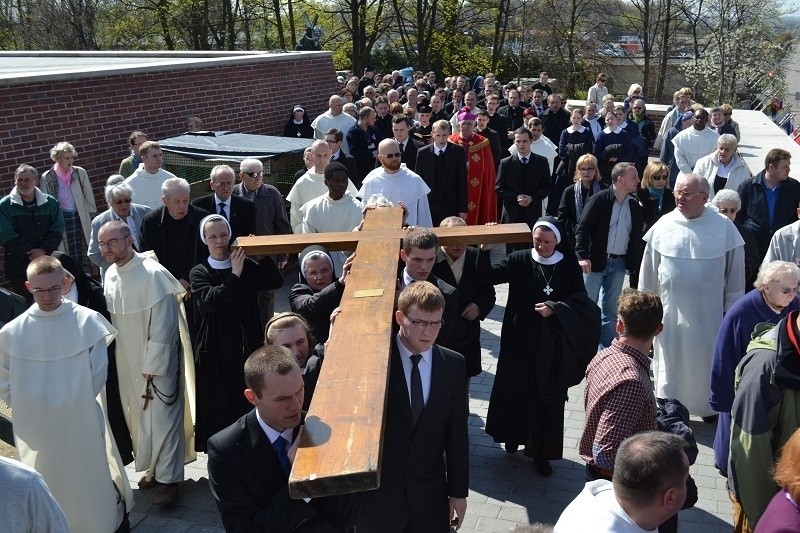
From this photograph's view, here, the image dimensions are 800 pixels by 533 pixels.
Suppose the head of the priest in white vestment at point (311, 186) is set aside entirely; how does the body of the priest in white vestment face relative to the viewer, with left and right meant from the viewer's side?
facing the viewer

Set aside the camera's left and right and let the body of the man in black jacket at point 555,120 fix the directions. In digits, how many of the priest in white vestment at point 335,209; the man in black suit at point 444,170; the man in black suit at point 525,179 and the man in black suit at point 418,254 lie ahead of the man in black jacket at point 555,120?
4

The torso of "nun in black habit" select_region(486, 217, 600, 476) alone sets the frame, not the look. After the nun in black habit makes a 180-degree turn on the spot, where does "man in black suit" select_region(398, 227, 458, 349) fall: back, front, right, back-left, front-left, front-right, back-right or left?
back-left

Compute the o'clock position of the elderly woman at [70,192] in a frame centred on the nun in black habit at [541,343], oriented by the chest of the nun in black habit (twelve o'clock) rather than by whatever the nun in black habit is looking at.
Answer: The elderly woman is roughly at 4 o'clock from the nun in black habit.

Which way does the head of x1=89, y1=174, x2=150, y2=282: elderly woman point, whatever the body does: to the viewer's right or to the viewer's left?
to the viewer's right

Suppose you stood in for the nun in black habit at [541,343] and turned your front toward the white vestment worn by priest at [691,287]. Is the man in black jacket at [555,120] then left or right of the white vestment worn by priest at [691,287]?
left

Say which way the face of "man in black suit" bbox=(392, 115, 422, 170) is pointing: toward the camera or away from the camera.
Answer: toward the camera

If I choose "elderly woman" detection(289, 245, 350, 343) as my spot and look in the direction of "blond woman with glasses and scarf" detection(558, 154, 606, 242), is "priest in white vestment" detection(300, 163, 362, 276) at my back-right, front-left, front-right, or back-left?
front-left

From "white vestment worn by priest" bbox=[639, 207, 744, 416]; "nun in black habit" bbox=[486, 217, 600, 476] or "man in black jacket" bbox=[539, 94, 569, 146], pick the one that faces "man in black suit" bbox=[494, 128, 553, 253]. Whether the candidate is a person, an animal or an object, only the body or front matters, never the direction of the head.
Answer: "man in black jacket" bbox=[539, 94, 569, 146]

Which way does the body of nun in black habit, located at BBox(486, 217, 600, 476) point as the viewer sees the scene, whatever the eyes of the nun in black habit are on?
toward the camera

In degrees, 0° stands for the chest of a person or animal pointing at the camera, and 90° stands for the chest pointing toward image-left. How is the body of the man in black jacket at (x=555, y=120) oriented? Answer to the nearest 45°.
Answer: approximately 0°

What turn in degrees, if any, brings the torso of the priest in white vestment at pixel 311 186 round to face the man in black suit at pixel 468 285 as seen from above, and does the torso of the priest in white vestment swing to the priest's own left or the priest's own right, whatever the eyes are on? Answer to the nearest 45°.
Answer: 0° — they already face them

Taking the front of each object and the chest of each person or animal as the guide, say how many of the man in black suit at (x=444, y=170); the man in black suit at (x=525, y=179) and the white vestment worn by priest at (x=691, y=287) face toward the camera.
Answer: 3

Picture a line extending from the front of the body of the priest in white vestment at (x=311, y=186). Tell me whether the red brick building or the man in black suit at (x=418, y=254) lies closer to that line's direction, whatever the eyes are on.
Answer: the man in black suit

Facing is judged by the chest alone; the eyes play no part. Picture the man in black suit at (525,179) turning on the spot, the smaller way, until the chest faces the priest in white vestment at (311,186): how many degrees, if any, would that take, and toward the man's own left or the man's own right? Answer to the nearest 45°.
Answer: approximately 45° to the man's own right
